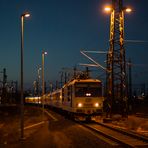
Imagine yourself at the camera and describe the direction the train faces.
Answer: facing the viewer and to the right of the viewer
